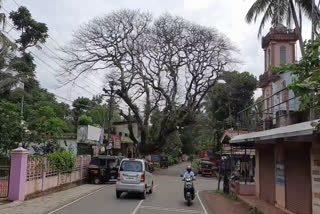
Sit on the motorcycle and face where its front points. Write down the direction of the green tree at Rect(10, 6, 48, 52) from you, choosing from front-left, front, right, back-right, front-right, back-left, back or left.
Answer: back-right

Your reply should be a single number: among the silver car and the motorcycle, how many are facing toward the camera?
1

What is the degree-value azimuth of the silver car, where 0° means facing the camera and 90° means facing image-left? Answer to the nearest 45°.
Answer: approximately 180°

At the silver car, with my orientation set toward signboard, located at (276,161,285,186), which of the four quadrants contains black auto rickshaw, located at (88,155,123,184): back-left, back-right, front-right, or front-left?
back-left

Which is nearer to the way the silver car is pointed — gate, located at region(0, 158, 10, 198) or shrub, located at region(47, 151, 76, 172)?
the shrub

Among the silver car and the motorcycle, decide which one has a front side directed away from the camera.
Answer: the silver car

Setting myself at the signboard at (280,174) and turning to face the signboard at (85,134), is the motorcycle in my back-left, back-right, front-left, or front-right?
front-left

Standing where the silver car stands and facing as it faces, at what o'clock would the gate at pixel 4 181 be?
The gate is roughly at 8 o'clock from the silver car.

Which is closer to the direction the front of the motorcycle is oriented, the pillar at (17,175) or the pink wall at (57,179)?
the pillar

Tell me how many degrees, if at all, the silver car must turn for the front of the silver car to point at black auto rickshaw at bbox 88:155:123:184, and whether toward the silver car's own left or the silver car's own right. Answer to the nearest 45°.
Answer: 0° — it already faces it

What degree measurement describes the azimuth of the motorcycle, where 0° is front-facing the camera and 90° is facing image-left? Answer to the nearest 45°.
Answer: approximately 0°

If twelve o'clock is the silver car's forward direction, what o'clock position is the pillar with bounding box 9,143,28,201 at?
The pillar is roughly at 8 o'clock from the silver car.

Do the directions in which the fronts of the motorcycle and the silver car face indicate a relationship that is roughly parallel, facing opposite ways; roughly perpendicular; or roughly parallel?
roughly parallel, facing opposite ways

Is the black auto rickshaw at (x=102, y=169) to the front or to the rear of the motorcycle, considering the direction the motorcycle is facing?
to the rear

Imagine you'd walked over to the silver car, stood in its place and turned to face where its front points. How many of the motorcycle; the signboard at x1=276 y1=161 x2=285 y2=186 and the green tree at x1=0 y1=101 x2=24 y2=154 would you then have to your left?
1
